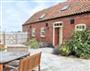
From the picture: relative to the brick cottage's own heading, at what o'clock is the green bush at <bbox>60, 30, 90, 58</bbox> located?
The green bush is roughly at 10 o'clock from the brick cottage.

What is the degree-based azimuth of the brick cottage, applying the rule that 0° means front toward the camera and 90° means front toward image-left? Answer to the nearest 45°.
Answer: approximately 45°

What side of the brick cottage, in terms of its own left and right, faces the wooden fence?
right

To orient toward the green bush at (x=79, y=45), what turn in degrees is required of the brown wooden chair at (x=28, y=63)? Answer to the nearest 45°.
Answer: approximately 90° to its right

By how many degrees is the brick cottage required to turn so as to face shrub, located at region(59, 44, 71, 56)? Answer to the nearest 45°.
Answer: approximately 45° to its left

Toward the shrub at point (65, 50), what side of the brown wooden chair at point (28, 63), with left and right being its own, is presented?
right

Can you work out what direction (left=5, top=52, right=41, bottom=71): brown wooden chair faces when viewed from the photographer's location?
facing away from the viewer and to the left of the viewer

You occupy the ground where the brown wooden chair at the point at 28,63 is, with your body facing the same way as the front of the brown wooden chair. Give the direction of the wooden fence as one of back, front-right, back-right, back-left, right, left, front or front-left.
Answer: front-right
